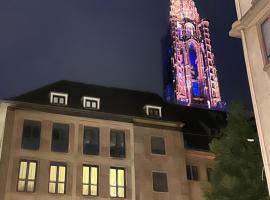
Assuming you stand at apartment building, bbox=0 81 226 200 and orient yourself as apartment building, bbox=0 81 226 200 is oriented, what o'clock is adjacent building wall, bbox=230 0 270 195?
The adjacent building wall is roughly at 11 o'clock from the apartment building.

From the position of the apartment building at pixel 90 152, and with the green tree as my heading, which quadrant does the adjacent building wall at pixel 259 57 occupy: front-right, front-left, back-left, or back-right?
front-right

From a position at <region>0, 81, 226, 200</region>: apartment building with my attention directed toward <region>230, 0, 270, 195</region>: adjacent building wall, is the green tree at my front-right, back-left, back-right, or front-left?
front-left

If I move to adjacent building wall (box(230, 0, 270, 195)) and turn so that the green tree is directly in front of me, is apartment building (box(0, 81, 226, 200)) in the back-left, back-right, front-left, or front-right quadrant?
front-left

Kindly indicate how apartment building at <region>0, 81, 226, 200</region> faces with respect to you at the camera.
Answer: facing the viewer

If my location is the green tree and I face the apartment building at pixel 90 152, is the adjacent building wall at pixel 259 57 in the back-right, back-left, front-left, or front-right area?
back-left

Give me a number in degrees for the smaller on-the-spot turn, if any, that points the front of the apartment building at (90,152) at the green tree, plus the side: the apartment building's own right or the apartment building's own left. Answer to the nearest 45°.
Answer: approximately 45° to the apartment building's own left
